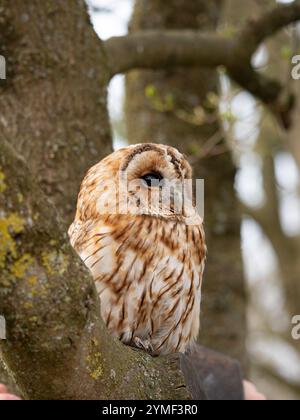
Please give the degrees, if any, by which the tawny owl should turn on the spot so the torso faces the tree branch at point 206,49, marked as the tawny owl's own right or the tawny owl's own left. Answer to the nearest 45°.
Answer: approximately 135° to the tawny owl's own left

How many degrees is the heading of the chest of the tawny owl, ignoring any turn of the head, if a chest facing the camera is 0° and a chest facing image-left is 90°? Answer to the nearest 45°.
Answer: approximately 315°

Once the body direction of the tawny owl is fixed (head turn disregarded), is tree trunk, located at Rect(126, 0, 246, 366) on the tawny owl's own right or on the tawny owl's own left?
on the tawny owl's own left
